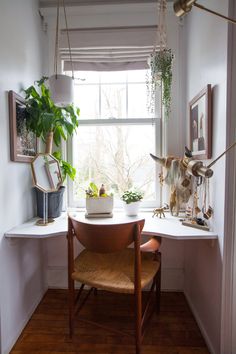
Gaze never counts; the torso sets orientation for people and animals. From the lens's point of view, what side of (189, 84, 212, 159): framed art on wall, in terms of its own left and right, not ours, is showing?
left

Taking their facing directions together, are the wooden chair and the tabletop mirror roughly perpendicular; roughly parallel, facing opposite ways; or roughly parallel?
roughly perpendicular

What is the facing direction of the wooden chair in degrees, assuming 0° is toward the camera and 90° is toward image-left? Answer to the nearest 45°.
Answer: approximately 225°

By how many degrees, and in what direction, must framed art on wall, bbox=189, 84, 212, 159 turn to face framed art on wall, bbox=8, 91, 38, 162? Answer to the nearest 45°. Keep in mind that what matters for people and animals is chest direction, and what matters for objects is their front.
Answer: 0° — it already faces it

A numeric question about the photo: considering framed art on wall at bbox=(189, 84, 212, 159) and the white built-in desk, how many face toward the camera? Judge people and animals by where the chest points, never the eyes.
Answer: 1

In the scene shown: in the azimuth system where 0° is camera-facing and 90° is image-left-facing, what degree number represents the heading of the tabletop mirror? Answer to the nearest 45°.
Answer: approximately 315°

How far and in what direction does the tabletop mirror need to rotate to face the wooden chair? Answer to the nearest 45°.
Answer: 0° — it already faces it

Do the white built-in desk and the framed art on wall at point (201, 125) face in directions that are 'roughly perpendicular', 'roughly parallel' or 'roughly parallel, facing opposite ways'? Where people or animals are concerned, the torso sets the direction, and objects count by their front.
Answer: roughly perpendicular
